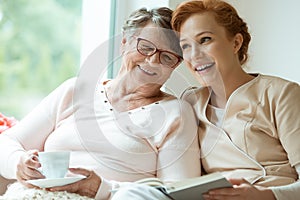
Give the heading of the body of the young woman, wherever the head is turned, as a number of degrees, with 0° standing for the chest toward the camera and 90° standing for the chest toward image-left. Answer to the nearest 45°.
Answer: approximately 45°

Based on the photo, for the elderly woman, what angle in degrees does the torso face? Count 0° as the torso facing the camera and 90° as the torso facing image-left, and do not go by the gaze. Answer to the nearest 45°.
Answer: approximately 0°
